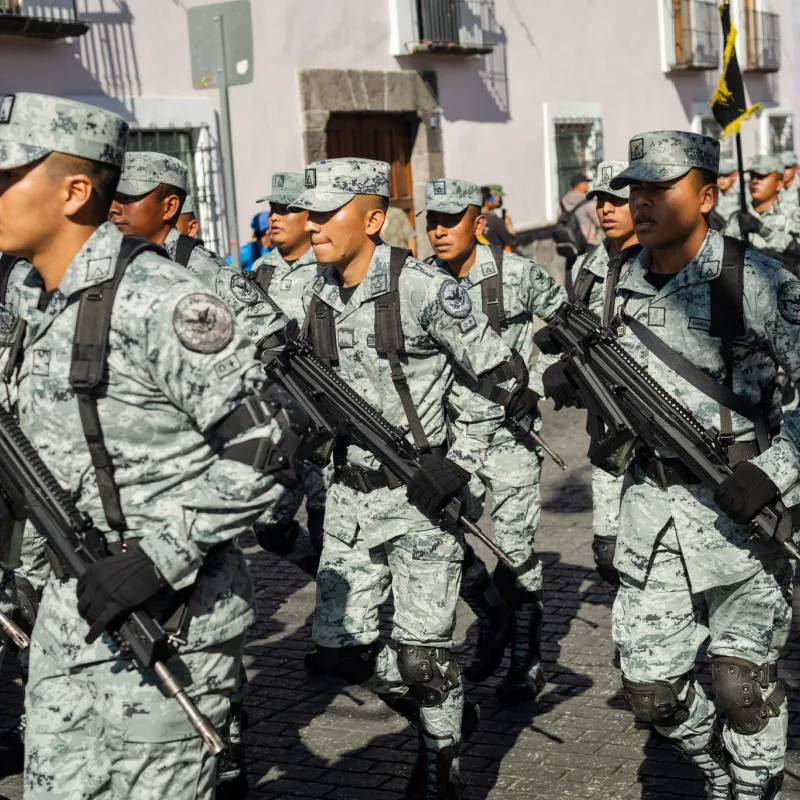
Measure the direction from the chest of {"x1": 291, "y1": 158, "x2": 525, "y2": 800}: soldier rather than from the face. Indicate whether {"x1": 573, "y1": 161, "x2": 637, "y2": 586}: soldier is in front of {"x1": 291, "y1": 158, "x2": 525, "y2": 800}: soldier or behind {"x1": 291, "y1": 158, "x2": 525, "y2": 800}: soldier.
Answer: behind

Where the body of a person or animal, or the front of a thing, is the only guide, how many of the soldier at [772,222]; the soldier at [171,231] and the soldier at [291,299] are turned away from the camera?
0

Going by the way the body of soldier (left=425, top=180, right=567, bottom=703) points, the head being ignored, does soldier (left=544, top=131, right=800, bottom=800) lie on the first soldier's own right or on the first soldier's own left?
on the first soldier's own left

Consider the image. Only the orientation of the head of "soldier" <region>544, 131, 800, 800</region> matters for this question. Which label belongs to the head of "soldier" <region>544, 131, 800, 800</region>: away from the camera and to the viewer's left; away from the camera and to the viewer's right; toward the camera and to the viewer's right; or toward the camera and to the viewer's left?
toward the camera and to the viewer's left

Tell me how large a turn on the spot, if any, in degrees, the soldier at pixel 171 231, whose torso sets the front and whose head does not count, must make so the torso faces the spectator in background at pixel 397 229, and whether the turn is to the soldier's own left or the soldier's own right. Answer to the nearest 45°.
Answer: approximately 135° to the soldier's own right

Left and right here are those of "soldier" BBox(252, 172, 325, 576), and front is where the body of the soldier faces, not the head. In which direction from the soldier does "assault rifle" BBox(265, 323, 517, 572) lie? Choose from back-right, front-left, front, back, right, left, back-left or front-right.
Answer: front-left

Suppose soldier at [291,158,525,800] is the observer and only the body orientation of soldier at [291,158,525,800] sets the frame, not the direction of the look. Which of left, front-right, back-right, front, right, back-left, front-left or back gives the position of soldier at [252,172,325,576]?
back-right

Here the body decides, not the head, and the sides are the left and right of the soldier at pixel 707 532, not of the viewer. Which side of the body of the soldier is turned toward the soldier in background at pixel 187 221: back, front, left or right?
right

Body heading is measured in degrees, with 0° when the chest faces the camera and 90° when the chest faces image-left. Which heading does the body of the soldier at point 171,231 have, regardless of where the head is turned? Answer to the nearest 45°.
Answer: approximately 45°

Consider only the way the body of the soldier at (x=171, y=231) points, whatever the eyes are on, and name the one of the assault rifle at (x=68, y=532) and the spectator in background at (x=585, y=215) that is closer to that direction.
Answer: the assault rifle

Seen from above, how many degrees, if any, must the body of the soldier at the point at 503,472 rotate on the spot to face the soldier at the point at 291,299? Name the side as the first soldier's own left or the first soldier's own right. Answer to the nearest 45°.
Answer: approximately 90° to the first soldier's own right

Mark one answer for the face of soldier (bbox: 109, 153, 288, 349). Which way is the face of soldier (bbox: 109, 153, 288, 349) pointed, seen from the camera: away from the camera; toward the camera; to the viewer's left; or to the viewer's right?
to the viewer's left

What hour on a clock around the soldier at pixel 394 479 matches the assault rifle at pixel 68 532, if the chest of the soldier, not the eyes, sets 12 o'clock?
The assault rifle is roughly at 11 o'clock from the soldier.

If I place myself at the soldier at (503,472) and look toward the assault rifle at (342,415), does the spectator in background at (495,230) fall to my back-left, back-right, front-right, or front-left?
back-right

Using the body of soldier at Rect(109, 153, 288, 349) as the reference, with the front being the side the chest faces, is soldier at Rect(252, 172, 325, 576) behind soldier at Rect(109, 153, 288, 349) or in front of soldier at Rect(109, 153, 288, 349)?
behind
